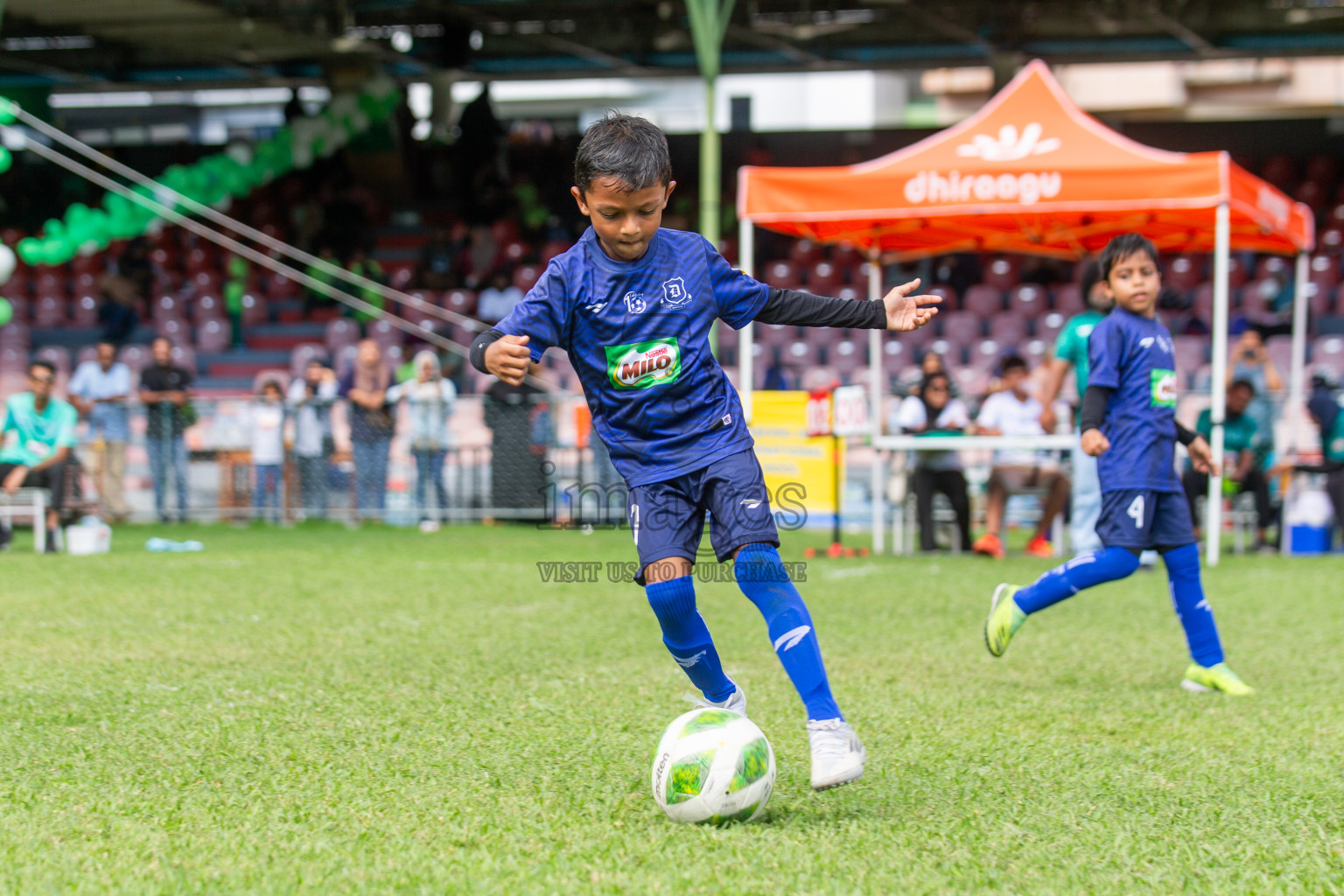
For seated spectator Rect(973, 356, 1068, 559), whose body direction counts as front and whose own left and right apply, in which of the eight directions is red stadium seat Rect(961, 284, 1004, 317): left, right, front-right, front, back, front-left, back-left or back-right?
back

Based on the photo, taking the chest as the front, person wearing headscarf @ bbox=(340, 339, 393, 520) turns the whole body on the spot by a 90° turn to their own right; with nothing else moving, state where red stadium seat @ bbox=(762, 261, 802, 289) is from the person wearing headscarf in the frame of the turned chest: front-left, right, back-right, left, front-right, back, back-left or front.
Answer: back-right

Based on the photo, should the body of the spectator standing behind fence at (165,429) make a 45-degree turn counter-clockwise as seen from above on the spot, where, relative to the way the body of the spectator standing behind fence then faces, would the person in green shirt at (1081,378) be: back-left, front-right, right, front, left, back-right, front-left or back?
front

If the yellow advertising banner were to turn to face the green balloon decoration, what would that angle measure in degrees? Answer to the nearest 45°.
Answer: approximately 135° to its right

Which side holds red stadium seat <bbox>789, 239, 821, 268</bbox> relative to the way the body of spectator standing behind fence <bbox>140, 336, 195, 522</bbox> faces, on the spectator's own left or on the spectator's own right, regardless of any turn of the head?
on the spectator's own left

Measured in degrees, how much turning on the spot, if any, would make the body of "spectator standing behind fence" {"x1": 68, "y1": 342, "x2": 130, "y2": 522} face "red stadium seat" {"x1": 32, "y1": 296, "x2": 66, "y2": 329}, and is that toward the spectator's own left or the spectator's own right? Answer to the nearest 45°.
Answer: approximately 180°

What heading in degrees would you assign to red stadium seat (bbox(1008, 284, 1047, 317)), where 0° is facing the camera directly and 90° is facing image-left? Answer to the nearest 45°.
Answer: approximately 0°

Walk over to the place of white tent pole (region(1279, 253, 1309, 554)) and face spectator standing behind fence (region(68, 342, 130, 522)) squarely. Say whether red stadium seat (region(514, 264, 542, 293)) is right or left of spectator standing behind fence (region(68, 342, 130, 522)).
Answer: right

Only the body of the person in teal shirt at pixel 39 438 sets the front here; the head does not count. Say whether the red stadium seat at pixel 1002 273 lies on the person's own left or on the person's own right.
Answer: on the person's own left

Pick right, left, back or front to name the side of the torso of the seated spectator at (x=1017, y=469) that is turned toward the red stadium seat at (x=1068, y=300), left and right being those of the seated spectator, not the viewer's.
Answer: back
